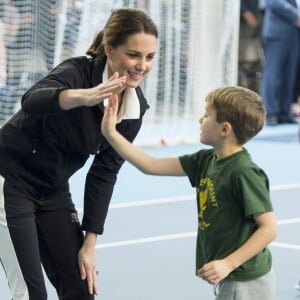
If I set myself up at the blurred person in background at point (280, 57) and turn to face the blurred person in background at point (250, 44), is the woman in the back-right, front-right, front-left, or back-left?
back-left

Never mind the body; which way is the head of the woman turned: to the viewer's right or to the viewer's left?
to the viewer's right

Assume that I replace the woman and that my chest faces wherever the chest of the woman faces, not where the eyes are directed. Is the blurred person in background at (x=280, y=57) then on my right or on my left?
on my left

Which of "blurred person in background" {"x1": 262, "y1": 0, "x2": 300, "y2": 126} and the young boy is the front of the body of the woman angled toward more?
the young boy

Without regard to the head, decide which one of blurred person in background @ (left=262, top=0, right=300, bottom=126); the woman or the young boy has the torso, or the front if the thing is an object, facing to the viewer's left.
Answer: the young boy

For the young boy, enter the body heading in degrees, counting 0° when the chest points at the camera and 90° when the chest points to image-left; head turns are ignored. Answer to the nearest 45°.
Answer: approximately 90°

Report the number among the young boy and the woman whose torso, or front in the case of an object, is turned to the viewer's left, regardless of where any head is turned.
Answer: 1
